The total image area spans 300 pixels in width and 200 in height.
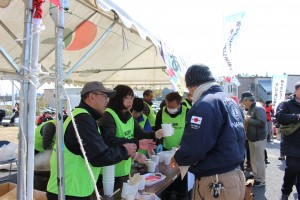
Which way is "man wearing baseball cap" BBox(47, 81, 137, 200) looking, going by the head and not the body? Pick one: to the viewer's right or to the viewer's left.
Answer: to the viewer's right

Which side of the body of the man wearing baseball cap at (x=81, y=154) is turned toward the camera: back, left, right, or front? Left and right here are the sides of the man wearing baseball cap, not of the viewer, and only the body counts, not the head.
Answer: right

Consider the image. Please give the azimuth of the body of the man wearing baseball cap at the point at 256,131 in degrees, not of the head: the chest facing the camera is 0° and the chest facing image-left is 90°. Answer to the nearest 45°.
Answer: approximately 90°

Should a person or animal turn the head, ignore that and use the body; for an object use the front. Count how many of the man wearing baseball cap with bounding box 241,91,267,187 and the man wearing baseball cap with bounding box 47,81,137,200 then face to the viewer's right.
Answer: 1

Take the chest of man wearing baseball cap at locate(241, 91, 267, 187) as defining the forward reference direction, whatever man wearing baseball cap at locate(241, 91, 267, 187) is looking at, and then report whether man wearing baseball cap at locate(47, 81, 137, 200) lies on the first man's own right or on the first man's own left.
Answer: on the first man's own left

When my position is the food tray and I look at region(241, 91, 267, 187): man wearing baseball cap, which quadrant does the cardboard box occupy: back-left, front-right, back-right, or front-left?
back-left

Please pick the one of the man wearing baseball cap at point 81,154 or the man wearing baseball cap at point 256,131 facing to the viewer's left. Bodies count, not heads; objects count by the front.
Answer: the man wearing baseball cap at point 256,131

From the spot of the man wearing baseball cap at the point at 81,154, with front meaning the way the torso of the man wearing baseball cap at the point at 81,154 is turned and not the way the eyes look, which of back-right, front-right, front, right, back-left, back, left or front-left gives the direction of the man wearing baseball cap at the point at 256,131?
front-left
